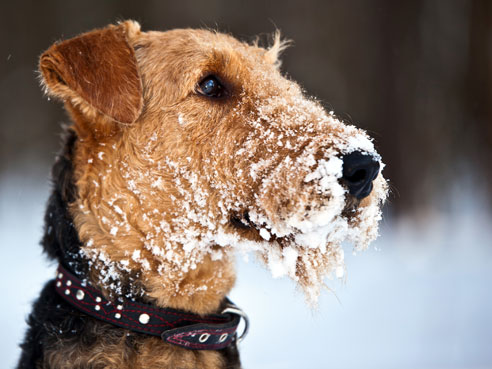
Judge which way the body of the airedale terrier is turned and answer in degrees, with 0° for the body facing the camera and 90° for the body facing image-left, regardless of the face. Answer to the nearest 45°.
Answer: approximately 270°
